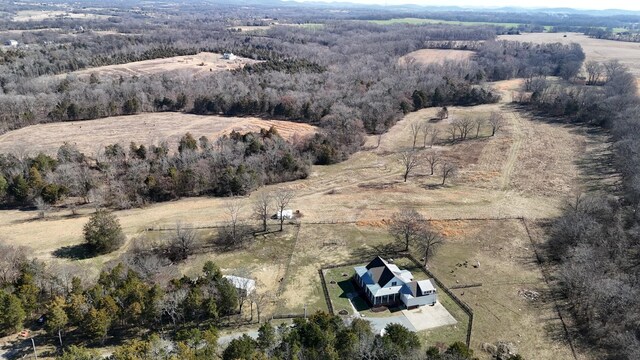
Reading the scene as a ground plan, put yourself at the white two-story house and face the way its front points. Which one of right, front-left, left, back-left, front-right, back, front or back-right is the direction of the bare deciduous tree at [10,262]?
front-right

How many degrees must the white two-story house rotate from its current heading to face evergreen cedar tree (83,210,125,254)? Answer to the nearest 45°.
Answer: approximately 45° to its right

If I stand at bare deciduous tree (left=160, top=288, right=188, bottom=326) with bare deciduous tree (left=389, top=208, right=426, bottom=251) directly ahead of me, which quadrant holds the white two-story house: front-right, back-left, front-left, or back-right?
front-right

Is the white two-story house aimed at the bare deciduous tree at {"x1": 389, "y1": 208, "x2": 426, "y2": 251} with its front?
no

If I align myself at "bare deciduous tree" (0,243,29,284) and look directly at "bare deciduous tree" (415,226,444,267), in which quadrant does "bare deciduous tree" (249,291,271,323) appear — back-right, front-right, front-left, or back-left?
front-right

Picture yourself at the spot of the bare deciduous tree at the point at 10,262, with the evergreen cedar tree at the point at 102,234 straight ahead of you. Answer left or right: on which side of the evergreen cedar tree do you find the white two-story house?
right

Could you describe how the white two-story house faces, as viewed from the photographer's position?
facing the viewer and to the left of the viewer

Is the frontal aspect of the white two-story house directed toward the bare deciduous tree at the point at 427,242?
no

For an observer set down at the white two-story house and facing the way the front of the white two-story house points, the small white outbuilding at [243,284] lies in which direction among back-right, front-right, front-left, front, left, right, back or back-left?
front-right

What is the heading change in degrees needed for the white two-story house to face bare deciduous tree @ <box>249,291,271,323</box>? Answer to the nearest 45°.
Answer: approximately 45° to its right

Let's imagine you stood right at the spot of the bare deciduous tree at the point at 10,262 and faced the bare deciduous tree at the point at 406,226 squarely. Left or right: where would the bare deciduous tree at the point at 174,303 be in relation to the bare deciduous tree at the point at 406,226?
right

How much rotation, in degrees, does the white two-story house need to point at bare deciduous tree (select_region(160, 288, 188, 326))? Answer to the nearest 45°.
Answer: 0° — it already faces it

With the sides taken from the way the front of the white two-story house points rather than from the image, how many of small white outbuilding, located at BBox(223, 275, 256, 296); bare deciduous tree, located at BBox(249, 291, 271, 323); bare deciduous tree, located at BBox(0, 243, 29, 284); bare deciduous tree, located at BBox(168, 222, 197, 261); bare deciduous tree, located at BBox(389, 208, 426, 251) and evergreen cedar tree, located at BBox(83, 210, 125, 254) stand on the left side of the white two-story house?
0

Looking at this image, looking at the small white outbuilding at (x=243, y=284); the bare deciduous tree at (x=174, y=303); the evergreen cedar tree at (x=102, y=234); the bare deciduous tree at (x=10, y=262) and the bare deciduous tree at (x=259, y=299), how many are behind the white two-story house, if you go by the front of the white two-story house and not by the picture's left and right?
0

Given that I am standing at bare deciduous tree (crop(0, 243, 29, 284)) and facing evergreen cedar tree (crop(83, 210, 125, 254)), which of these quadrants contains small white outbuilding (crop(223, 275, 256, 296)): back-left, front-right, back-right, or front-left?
front-right

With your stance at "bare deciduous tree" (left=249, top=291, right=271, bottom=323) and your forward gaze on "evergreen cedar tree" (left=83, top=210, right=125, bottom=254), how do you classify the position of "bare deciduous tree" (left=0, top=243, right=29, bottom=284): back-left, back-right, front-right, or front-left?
front-left
